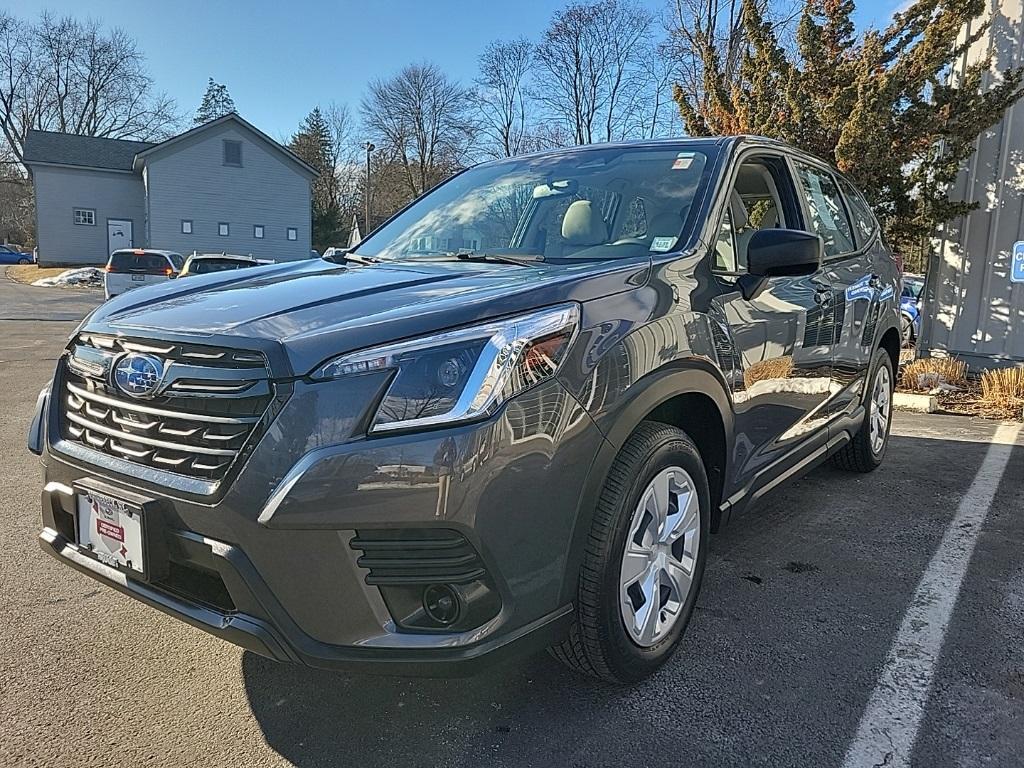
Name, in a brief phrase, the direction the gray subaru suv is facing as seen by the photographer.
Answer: facing the viewer and to the left of the viewer

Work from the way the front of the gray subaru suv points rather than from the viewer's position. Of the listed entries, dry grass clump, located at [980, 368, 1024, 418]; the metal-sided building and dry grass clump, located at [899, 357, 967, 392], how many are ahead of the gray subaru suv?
0

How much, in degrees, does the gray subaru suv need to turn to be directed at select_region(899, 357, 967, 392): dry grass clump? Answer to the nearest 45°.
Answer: approximately 180°

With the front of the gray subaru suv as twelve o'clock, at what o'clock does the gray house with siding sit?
The gray house with siding is roughly at 4 o'clock from the gray subaru suv.

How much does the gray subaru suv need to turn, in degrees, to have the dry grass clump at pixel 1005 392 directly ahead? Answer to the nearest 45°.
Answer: approximately 180°

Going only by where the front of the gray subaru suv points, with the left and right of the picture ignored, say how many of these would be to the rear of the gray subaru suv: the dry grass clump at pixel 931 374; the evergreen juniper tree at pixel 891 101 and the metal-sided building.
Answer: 3

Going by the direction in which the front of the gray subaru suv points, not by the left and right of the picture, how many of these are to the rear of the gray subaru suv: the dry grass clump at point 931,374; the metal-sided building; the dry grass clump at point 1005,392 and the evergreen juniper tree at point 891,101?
4

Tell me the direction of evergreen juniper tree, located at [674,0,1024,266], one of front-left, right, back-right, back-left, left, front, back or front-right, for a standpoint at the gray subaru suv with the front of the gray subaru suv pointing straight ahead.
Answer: back

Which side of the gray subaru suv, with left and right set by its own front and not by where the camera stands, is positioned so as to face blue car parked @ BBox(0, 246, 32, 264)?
right

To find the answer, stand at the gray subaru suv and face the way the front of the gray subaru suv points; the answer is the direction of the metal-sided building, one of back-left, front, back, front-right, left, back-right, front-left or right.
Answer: back

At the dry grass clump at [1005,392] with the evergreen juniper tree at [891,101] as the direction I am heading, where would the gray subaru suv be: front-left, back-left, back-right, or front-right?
back-left
